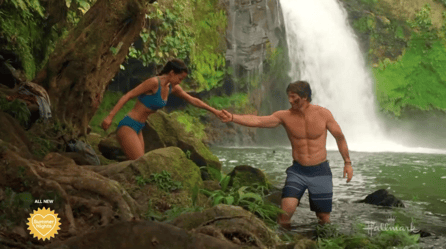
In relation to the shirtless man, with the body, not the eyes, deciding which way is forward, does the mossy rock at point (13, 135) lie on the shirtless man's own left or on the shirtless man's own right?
on the shirtless man's own right

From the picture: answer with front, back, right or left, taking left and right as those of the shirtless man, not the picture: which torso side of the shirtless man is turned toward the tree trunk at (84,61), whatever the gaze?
right

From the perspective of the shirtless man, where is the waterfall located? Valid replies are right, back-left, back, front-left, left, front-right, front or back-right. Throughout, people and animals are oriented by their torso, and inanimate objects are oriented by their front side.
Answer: back

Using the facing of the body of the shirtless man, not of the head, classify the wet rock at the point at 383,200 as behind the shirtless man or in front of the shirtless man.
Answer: behind

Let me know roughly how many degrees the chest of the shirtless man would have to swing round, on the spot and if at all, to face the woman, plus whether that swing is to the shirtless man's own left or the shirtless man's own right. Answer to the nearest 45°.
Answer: approximately 90° to the shirtless man's own right

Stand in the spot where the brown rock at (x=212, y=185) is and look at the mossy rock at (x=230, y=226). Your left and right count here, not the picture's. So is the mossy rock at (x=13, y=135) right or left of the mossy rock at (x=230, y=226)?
right

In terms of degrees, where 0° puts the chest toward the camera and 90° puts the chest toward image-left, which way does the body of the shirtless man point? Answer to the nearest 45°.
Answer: approximately 0°

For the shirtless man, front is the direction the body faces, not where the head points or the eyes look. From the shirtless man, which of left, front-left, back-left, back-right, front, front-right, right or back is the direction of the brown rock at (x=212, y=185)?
back-right
